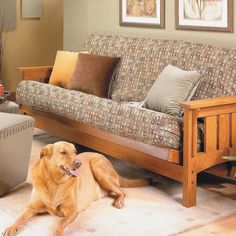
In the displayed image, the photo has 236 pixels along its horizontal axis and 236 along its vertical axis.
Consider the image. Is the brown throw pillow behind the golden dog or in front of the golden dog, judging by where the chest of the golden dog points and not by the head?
behind

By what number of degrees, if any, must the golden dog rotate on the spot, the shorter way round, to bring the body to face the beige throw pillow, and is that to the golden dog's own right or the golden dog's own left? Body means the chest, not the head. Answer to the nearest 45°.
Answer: approximately 180°

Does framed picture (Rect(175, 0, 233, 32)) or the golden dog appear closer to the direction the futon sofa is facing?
the golden dog

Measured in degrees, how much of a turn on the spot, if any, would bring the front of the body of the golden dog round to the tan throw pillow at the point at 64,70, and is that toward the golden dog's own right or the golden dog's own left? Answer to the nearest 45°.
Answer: approximately 135° to the golden dog's own right

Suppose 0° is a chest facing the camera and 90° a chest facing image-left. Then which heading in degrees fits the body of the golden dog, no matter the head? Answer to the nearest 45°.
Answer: approximately 45°

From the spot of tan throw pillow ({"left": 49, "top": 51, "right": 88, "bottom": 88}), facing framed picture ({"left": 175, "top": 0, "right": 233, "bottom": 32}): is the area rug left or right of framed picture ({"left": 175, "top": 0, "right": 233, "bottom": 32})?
right

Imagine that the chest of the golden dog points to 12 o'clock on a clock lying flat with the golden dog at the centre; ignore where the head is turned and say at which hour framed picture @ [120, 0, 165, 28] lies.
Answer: The framed picture is roughly at 5 o'clock from the golden dog.

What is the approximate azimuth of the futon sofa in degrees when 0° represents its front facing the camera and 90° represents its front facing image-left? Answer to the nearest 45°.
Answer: approximately 45°

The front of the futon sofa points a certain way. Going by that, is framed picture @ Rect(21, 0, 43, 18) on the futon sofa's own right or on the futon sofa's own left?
on the futon sofa's own right
